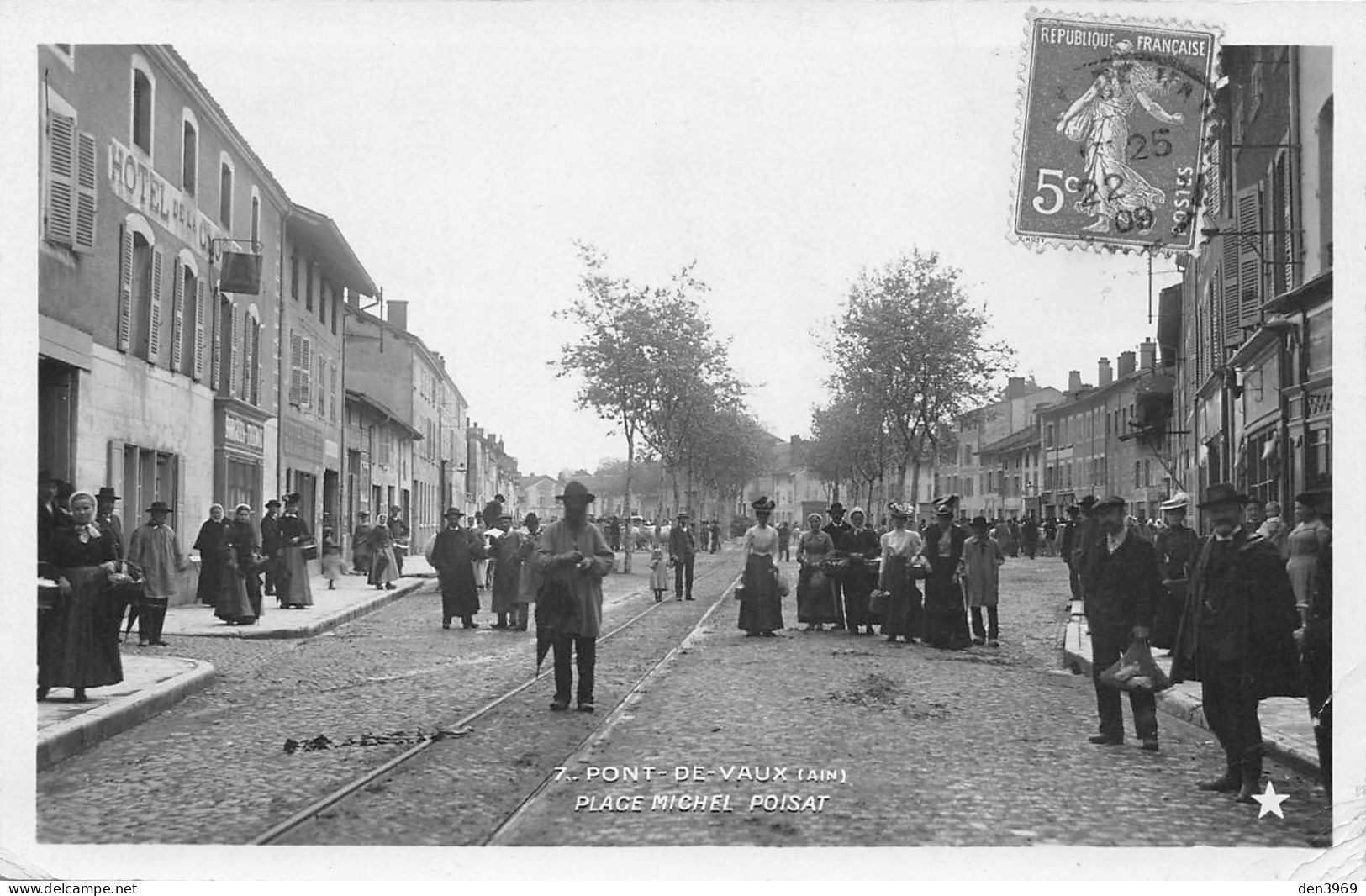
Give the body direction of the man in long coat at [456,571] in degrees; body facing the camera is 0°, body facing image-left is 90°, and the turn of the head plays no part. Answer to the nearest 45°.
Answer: approximately 0°

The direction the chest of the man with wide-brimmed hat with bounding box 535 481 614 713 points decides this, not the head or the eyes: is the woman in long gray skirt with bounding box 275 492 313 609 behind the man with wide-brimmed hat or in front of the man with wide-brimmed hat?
behind

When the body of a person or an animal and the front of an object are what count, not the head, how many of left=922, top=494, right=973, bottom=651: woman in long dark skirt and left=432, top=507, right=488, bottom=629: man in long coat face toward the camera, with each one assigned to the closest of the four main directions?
2

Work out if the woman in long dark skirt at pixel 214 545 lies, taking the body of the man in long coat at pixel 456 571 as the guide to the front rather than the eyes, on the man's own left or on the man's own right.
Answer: on the man's own right

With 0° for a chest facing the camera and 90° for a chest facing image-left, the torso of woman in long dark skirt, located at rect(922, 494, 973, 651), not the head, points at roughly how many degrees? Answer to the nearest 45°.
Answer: approximately 0°
